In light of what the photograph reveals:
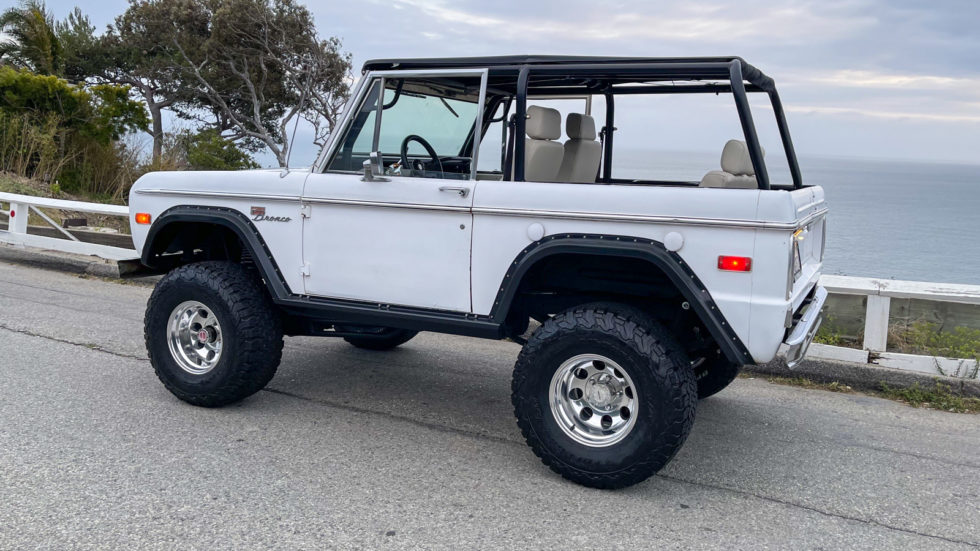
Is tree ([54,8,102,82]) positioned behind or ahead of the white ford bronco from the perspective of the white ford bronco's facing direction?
ahead

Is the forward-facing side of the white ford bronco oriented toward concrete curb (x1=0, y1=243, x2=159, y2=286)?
yes

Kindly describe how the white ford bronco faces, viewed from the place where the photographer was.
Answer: facing away from the viewer and to the left of the viewer

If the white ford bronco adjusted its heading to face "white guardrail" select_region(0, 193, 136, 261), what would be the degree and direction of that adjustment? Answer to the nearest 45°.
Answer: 0° — it already faces it

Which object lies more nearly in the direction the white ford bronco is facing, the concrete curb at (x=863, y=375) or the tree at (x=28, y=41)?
the tree

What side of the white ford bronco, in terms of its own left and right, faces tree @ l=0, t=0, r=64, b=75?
front

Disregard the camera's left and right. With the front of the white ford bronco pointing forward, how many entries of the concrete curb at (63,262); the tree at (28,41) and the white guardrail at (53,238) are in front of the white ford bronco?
3

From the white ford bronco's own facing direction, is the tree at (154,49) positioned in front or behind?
in front

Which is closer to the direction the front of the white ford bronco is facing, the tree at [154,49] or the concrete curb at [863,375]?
the tree

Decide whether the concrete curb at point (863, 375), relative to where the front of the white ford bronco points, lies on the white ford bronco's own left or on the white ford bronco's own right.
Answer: on the white ford bronco's own right
